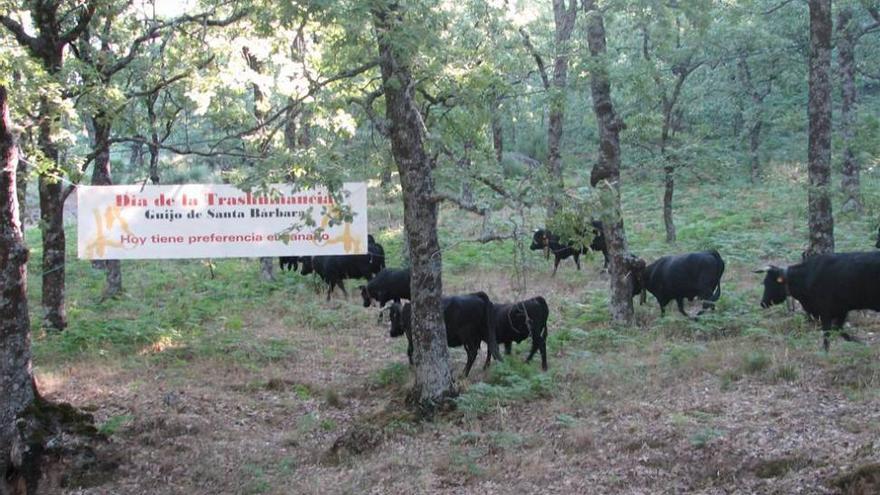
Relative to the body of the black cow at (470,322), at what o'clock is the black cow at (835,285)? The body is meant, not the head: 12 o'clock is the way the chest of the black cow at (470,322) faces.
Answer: the black cow at (835,285) is roughly at 6 o'clock from the black cow at (470,322).

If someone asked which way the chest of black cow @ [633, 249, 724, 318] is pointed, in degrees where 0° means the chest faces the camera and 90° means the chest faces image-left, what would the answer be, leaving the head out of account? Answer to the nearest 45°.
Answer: approximately 90°

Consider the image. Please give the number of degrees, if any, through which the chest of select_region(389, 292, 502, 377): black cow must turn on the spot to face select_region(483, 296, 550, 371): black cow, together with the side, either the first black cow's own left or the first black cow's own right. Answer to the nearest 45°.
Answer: approximately 180°

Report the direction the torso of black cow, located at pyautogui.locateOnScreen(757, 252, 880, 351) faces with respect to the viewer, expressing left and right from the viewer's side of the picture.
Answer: facing to the left of the viewer

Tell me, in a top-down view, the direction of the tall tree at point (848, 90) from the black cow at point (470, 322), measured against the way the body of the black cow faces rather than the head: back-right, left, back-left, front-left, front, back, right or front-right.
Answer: back-right

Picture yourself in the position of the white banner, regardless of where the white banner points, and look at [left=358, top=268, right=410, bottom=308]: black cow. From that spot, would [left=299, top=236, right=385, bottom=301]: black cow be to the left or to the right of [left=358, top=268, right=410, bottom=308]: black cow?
left

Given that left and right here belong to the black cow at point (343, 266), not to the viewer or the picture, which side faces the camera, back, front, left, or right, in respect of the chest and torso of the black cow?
left

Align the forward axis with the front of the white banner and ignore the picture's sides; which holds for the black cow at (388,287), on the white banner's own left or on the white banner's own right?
on the white banner's own left
